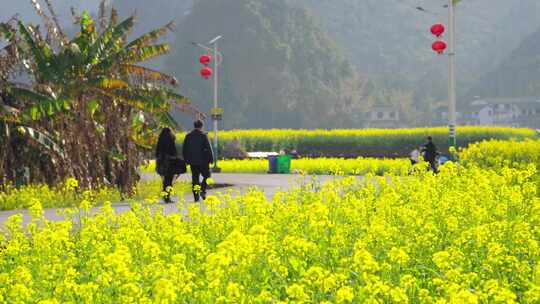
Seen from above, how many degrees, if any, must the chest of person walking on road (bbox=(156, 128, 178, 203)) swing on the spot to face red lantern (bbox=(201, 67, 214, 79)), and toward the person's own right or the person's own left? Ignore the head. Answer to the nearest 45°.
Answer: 0° — they already face it

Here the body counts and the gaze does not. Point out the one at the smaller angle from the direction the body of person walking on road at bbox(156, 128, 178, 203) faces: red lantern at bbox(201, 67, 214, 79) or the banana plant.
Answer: the red lantern

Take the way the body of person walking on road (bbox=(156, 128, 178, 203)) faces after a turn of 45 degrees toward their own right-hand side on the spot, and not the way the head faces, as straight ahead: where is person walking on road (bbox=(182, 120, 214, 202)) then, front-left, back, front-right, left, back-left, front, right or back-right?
right

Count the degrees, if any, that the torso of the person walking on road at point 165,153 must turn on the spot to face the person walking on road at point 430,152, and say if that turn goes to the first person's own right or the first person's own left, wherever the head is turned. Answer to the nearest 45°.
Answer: approximately 45° to the first person's own right

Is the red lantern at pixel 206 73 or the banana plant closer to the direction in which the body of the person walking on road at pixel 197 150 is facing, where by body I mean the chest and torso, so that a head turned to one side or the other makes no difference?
the red lantern

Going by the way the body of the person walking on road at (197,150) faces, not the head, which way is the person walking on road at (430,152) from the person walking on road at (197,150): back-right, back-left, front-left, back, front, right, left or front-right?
front-right

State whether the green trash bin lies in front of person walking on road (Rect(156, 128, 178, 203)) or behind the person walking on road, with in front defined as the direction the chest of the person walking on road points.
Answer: in front

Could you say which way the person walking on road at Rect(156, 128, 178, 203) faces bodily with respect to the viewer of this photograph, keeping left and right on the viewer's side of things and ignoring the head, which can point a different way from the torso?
facing away from the viewer

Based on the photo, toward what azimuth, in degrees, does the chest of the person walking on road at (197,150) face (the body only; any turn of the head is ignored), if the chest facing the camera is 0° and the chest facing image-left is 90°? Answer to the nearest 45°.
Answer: approximately 180°

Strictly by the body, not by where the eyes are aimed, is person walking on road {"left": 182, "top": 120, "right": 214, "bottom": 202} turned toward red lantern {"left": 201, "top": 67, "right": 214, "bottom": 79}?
yes
